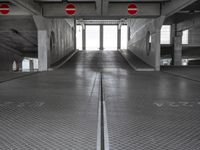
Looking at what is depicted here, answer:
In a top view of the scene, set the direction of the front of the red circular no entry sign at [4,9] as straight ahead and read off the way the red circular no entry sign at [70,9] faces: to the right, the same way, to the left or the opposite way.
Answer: the same way

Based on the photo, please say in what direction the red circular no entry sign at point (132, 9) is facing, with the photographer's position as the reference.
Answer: facing the viewer

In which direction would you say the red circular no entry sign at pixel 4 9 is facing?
toward the camera

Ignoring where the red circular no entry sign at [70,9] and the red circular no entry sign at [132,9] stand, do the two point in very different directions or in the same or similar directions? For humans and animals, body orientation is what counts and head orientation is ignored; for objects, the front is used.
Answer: same or similar directions

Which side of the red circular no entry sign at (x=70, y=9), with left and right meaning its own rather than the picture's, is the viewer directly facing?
front

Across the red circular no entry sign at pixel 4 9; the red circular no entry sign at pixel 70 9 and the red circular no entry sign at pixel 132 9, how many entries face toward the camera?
3

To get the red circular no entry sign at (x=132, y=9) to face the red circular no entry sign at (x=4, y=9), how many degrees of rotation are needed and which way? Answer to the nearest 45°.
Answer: approximately 90° to its right

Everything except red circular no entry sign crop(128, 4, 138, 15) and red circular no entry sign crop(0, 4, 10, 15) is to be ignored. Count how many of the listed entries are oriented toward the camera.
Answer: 2

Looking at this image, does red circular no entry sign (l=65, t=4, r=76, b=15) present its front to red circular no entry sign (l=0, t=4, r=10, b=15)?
no

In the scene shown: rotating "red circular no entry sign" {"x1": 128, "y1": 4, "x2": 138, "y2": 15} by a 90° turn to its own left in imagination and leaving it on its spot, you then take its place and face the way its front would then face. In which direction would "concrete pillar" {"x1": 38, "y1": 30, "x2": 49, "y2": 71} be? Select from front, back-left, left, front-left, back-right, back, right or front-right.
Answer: back

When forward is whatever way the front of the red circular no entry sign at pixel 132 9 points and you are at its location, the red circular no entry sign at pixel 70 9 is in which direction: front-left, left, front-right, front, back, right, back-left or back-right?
right

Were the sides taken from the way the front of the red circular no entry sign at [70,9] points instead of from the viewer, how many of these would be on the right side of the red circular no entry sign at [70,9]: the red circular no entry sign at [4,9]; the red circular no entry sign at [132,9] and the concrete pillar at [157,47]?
1

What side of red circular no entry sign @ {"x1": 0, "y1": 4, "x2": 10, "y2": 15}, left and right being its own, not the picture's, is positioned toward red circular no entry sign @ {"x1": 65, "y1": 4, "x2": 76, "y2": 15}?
left

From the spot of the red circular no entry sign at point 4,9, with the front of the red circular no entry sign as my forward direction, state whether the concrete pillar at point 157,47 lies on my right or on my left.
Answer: on my left

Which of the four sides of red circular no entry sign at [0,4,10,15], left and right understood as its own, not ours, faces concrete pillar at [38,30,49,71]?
left
